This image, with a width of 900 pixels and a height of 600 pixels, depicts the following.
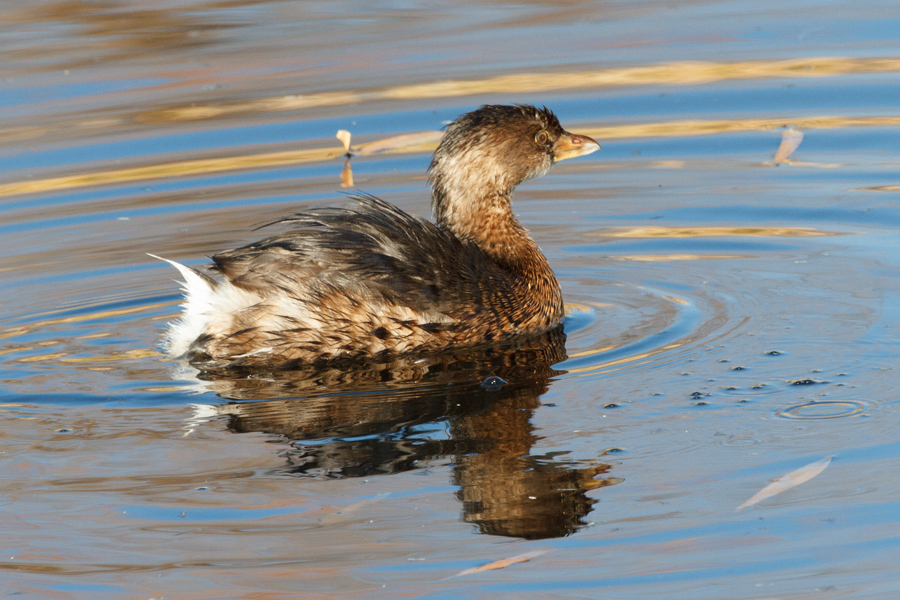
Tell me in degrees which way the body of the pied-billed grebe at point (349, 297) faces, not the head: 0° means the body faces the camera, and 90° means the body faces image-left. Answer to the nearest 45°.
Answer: approximately 270°
